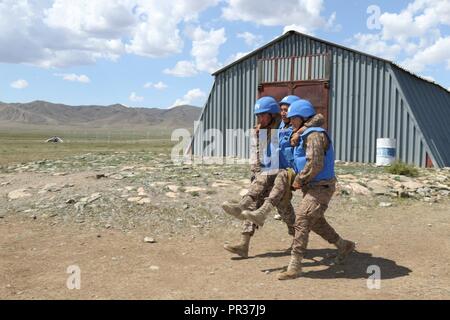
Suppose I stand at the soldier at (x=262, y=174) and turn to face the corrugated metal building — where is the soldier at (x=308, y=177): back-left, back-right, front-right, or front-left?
back-right

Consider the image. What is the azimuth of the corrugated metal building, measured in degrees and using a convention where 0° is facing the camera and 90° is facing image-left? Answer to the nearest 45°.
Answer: approximately 45°

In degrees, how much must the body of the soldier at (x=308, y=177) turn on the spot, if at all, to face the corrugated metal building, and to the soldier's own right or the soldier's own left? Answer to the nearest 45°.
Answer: approximately 90° to the soldier's own right

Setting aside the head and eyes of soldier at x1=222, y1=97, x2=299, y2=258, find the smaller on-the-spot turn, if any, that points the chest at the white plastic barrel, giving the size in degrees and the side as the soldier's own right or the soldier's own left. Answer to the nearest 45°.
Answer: approximately 135° to the soldier's own right

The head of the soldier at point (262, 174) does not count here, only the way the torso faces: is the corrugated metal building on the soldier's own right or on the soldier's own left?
on the soldier's own right

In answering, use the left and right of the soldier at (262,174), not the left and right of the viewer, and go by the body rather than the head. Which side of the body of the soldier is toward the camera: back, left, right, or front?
left

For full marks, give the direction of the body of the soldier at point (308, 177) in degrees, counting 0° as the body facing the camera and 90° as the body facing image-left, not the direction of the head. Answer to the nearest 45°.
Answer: approximately 90°

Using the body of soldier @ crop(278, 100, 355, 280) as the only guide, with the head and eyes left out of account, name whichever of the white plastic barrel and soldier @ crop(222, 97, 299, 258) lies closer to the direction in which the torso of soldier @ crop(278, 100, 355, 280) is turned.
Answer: the soldier

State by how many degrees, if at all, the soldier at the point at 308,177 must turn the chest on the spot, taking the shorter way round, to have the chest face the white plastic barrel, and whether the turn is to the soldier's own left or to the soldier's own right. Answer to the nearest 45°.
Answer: approximately 90° to the soldier's own right

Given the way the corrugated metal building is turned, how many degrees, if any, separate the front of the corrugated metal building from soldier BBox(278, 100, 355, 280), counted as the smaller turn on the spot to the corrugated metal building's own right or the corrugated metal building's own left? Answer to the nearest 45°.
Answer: approximately 45° to the corrugated metal building's own left

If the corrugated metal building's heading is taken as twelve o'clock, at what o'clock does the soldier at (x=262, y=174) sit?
The soldier is roughly at 11 o'clock from the corrugated metal building.

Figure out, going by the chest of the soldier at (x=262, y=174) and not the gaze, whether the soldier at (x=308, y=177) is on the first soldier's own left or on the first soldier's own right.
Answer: on the first soldier's own left
